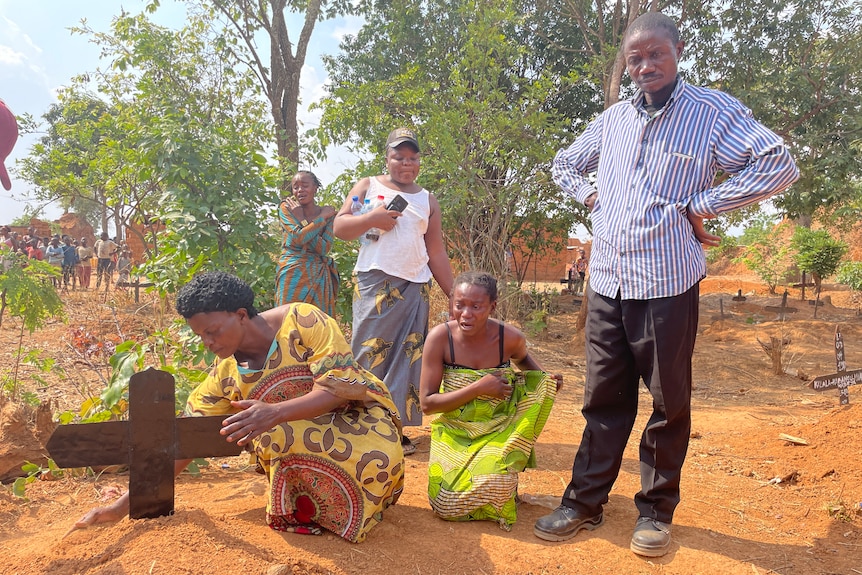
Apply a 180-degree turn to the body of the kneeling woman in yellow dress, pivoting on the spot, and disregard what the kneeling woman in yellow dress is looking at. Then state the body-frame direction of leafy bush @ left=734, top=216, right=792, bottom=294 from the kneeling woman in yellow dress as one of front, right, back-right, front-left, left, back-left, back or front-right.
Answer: front

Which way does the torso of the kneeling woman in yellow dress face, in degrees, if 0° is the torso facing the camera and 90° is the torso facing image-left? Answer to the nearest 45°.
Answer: approximately 45°

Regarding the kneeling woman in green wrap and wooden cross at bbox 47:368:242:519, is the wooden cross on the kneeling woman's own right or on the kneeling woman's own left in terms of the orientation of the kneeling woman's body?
on the kneeling woman's own right

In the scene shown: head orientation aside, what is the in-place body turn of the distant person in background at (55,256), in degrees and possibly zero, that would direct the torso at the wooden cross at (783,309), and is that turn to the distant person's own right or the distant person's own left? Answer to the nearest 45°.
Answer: approximately 45° to the distant person's own left

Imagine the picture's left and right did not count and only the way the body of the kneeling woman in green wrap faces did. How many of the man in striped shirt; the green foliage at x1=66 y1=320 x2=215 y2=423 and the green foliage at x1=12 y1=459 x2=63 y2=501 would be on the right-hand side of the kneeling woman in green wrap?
2

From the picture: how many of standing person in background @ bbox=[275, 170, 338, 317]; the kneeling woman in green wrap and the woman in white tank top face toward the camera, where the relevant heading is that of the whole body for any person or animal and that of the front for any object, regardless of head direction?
3

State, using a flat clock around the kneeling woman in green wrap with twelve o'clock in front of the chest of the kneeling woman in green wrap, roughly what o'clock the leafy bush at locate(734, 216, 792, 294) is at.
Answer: The leafy bush is roughly at 7 o'clock from the kneeling woman in green wrap.

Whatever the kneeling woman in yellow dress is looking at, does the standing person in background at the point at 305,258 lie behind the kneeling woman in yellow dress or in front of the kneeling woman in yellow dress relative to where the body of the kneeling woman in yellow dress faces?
behind

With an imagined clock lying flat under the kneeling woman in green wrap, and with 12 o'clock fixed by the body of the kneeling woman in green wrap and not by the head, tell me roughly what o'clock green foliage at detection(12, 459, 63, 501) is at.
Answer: The green foliage is roughly at 3 o'clock from the kneeling woman in green wrap.

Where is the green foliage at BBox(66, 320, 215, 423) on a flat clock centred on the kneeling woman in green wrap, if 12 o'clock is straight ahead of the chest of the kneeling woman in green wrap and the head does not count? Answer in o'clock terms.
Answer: The green foliage is roughly at 3 o'clock from the kneeling woman in green wrap.

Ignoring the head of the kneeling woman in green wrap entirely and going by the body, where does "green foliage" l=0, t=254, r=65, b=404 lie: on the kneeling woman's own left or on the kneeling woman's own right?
on the kneeling woman's own right

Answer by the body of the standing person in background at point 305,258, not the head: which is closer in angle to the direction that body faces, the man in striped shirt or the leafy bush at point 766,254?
the man in striped shirt
